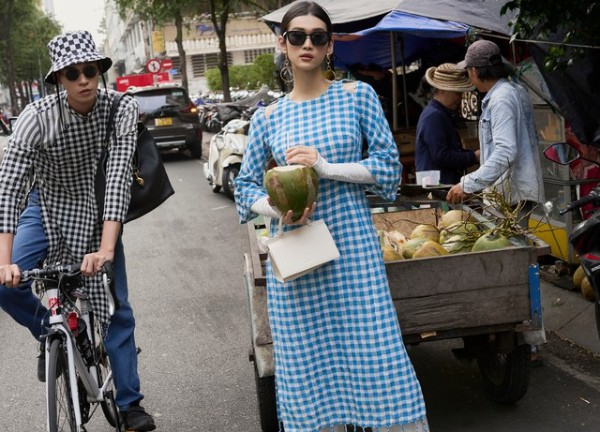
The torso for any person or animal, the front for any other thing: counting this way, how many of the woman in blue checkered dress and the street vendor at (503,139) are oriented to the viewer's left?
1

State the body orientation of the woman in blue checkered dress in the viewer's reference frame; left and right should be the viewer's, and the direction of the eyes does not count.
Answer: facing the viewer

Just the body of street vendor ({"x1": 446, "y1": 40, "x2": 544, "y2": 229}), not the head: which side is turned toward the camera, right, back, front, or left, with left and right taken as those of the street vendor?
left
